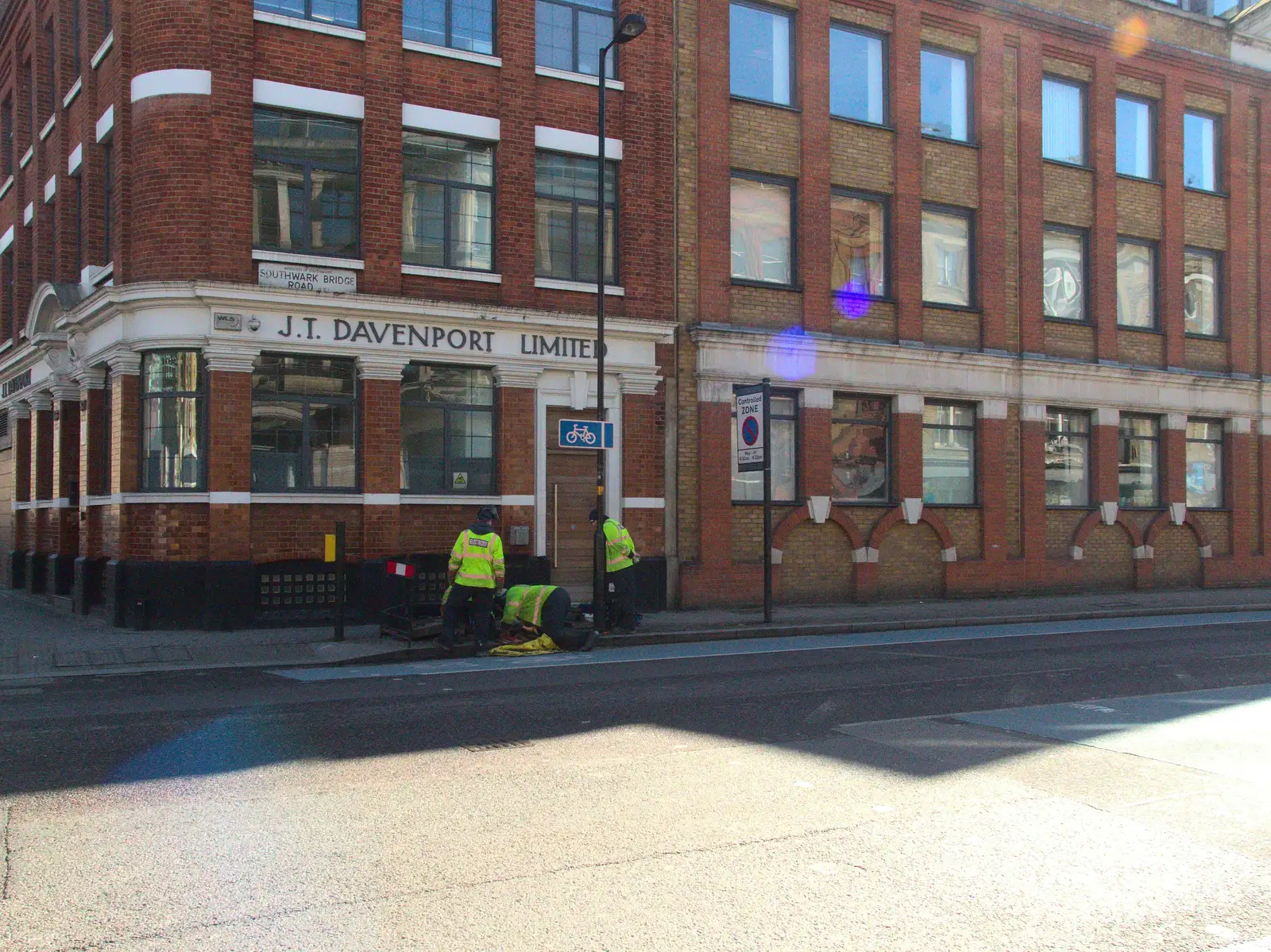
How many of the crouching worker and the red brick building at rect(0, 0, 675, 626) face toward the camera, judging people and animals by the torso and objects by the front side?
1

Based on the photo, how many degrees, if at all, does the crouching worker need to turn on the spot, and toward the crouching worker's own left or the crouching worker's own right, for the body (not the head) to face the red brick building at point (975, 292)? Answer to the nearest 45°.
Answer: approximately 135° to the crouching worker's own right

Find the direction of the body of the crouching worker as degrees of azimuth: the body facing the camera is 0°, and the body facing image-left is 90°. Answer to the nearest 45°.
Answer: approximately 90°

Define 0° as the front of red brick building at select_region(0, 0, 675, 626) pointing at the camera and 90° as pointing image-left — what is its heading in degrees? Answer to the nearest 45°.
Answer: approximately 0°

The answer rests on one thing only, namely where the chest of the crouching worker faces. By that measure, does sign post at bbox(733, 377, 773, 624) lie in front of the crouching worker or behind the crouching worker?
behind

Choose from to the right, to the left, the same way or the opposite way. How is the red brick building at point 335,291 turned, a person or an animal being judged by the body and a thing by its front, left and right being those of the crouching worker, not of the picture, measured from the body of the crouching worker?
to the left

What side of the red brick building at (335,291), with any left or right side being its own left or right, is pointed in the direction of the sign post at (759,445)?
left
